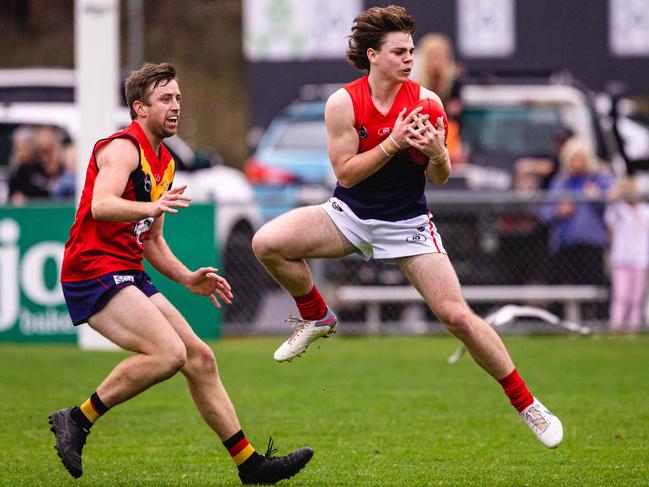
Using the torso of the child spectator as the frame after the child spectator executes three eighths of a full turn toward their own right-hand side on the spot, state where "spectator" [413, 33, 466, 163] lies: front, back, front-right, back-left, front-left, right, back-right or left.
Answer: front-left

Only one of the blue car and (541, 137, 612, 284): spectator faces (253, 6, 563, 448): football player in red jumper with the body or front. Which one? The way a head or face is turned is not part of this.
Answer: the spectator

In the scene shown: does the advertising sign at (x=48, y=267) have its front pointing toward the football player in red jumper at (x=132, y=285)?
yes

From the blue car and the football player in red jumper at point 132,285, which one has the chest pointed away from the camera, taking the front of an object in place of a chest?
the blue car

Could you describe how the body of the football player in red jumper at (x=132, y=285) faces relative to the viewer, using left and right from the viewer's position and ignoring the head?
facing the viewer and to the right of the viewer

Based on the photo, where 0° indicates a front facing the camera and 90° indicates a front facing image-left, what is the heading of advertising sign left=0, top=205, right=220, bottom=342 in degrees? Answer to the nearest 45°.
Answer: approximately 0°

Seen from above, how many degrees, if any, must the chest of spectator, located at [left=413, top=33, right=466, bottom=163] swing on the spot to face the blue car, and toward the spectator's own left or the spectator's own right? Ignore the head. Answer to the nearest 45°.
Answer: approximately 135° to the spectator's own right

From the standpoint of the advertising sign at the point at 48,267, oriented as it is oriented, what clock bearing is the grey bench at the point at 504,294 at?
The grey bench is roughly at 9 o'clock from the advertising sign.

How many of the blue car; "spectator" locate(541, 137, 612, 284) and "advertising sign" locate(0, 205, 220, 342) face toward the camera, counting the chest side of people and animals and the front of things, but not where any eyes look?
2

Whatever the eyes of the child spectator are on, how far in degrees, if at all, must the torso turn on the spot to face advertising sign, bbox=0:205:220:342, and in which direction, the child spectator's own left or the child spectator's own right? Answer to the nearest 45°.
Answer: approximately 90° to the child spectator's own right

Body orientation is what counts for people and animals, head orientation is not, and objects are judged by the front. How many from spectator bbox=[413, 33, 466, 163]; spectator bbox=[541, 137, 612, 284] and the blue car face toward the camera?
2

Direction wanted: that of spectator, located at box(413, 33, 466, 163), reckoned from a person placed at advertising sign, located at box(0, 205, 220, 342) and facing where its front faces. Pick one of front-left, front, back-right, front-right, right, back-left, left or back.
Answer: left

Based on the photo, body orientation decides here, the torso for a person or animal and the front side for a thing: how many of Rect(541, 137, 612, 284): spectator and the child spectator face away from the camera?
0
